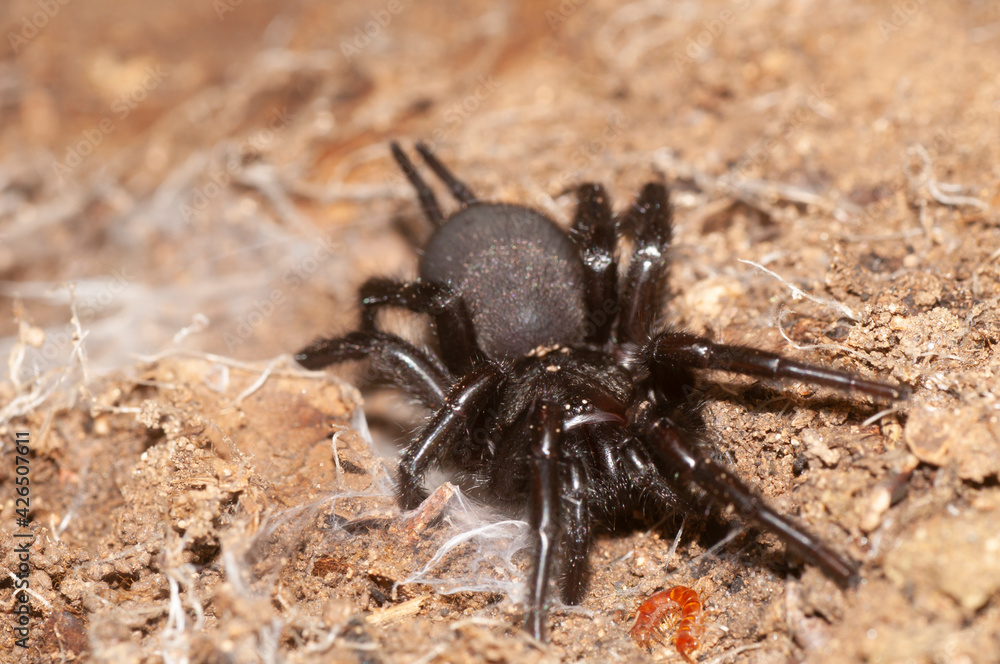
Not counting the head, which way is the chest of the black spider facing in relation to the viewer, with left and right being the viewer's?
facing the viewer and to the right of the viewer

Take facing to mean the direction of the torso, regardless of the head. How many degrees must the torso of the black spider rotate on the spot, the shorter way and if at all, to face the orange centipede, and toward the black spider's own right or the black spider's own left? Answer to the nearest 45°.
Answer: approximately 45° to the black spider's own right
